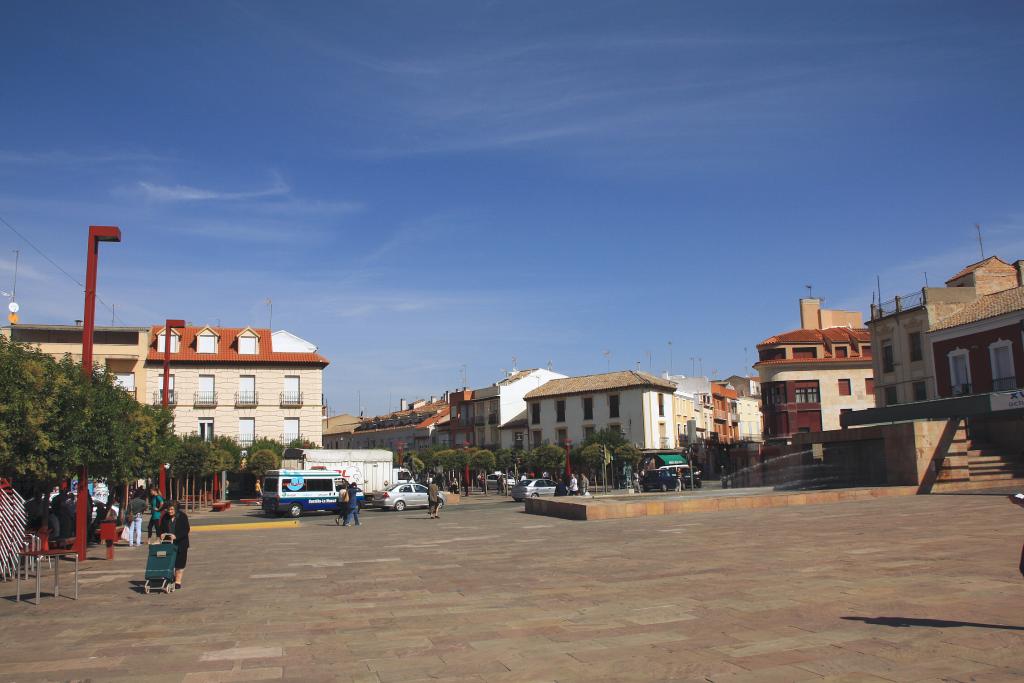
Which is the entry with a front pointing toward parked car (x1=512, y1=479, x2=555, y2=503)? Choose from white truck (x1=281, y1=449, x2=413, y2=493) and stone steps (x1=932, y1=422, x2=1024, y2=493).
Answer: the white truck

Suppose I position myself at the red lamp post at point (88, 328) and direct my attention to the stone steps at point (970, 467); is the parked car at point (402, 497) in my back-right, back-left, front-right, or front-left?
front-left

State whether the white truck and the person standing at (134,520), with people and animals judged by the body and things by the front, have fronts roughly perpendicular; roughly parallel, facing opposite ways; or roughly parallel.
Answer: roughly perpendicular

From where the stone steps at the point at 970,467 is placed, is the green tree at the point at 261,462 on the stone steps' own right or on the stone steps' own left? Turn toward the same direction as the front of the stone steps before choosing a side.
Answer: on the stone steps' own right

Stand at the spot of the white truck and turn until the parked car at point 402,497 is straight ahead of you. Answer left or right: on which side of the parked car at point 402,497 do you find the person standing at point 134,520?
right

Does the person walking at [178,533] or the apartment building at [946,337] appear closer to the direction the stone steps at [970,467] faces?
the person walking

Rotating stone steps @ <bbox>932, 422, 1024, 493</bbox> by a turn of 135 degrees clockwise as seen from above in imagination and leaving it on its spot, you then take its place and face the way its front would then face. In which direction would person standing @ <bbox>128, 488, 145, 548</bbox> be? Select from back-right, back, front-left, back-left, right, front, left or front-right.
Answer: left

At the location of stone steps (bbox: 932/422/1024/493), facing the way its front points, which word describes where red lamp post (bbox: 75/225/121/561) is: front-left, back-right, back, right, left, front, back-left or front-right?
front-right

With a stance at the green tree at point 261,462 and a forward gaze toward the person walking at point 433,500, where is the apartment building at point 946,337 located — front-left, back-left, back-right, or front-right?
front-left

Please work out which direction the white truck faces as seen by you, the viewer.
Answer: facing to the right of the viewer

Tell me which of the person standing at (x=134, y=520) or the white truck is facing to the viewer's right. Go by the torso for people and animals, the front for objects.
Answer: the white truck

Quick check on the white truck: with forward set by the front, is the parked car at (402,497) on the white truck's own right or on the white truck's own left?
on the white truck's own right
